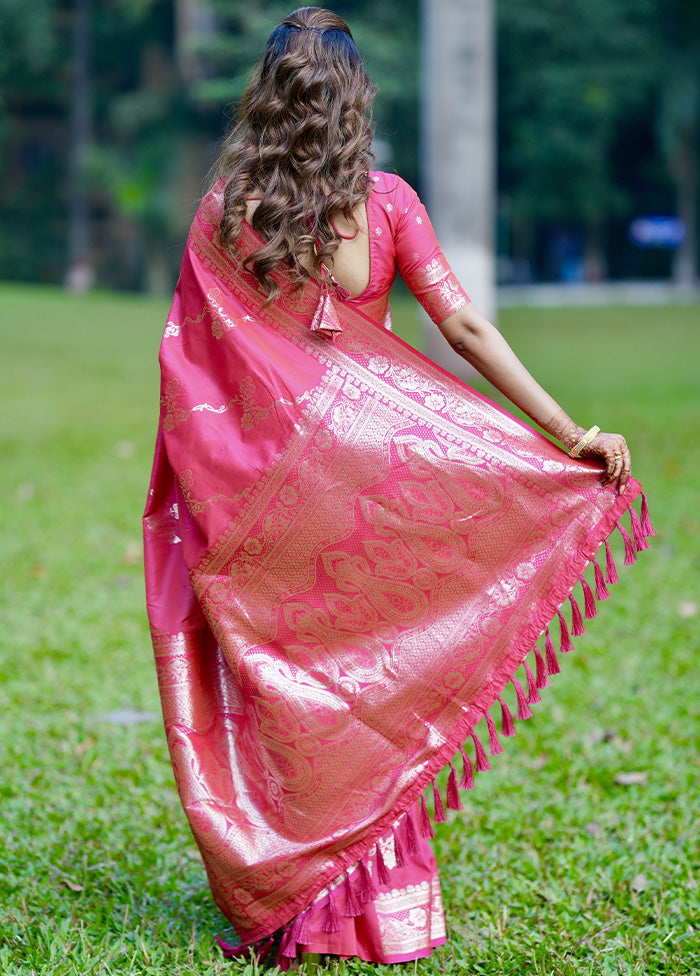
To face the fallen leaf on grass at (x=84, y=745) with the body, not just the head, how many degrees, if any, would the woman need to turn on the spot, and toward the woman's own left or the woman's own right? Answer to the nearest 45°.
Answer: approximately 45° to the woman's own left

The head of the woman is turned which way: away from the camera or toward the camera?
away from the camera

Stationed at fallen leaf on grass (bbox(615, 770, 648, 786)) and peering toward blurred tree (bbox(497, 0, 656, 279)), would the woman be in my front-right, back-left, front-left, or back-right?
back-left

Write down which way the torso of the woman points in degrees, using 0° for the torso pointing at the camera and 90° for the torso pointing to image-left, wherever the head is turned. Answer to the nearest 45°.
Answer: approximately 180°

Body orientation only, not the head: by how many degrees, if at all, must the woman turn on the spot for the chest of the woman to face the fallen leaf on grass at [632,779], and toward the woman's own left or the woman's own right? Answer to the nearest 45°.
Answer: approximately 45° to the woman's own right

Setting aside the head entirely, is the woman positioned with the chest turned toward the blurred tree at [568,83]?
yes

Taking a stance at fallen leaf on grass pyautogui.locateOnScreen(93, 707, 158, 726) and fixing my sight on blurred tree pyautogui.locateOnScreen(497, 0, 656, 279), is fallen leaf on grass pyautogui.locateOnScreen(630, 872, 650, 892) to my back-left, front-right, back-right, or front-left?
back-right
